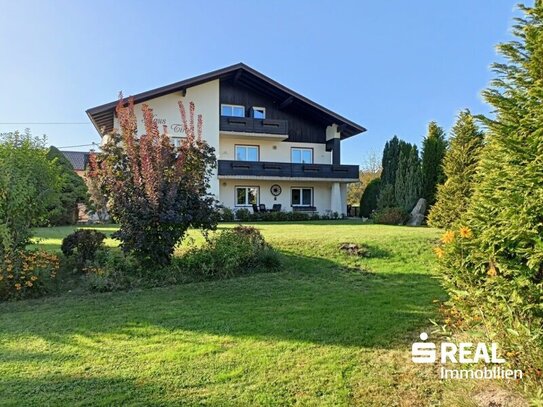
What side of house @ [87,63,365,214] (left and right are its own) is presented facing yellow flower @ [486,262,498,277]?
front

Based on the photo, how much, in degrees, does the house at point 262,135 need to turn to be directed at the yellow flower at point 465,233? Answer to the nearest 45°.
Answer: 0° — it already faces it

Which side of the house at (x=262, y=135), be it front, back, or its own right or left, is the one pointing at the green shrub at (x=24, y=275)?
front

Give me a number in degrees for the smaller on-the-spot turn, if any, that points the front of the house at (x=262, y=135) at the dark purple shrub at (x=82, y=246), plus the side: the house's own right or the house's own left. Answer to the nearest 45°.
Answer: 0° — it already faces it

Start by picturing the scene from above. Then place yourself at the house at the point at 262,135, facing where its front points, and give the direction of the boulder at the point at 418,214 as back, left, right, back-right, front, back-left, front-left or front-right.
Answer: front-left

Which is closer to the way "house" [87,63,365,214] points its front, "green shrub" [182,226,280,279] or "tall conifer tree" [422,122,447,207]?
the green shrub

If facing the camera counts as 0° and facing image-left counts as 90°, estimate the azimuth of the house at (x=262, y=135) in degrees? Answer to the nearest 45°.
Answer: approximately 0°

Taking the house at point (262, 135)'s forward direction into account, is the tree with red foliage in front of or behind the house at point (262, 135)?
in front

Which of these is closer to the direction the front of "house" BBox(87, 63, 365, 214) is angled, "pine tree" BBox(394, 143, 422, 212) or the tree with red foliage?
the tree with red foliage

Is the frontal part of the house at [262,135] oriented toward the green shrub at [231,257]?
yes
